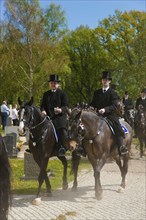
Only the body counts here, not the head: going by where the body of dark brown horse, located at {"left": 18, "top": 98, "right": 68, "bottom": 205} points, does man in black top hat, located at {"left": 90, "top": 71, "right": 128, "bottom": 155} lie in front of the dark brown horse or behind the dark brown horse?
behind

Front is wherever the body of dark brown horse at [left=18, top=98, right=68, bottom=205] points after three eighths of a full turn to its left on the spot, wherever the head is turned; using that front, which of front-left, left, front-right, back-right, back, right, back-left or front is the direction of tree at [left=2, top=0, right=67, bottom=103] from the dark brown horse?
left

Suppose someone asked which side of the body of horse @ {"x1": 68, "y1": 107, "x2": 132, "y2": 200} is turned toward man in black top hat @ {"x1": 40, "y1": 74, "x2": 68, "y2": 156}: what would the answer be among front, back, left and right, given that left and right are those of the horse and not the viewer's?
right

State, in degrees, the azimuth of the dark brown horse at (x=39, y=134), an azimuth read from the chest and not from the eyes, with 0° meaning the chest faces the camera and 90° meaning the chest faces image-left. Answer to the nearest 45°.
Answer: approximately 45°

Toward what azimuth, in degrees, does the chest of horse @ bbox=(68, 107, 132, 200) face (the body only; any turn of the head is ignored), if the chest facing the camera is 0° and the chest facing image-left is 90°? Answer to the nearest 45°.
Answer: approximately 45°

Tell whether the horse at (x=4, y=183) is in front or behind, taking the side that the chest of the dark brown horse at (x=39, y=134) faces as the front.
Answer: in front

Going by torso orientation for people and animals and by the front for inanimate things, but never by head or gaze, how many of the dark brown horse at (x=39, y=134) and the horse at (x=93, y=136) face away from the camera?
0

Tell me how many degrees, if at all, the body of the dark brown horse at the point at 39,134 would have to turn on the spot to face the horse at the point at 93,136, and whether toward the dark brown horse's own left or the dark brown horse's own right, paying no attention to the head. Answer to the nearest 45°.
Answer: approximately 135° to the dark brown horse's own left

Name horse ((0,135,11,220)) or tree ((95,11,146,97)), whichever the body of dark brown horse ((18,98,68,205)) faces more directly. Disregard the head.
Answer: the horse

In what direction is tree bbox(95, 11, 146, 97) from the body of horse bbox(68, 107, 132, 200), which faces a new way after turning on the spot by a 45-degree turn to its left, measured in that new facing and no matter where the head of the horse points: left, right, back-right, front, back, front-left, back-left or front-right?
back
